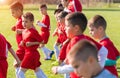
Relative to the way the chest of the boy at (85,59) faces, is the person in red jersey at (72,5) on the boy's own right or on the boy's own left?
on the boy's own right

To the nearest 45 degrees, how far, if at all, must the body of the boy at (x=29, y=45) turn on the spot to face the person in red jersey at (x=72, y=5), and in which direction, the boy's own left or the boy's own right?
approximately 180°

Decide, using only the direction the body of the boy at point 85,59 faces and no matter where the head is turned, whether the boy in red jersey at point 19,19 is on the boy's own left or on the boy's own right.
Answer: on the boy's own right

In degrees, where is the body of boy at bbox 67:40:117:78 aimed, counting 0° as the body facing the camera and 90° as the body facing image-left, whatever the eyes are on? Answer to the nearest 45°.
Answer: approximately 90°

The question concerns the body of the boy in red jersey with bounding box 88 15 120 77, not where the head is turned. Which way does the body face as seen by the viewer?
to the viewer's left
